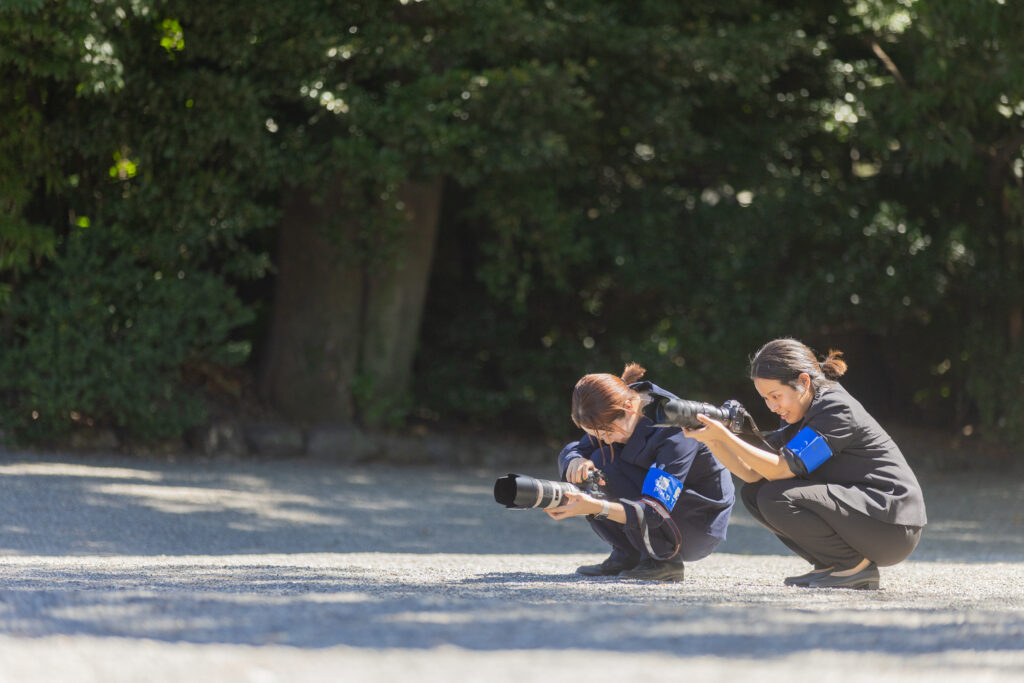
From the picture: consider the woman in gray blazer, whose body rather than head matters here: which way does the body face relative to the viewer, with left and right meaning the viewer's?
facing to the left of the viewer

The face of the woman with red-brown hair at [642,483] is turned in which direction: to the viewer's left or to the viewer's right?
to the viewer's left

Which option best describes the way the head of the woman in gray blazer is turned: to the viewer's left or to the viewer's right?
to the viewer's left

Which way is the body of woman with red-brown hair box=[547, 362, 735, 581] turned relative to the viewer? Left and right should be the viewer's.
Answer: facing to the left of the viewer

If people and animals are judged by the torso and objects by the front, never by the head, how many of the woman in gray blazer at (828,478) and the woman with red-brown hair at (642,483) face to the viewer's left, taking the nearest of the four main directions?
2
